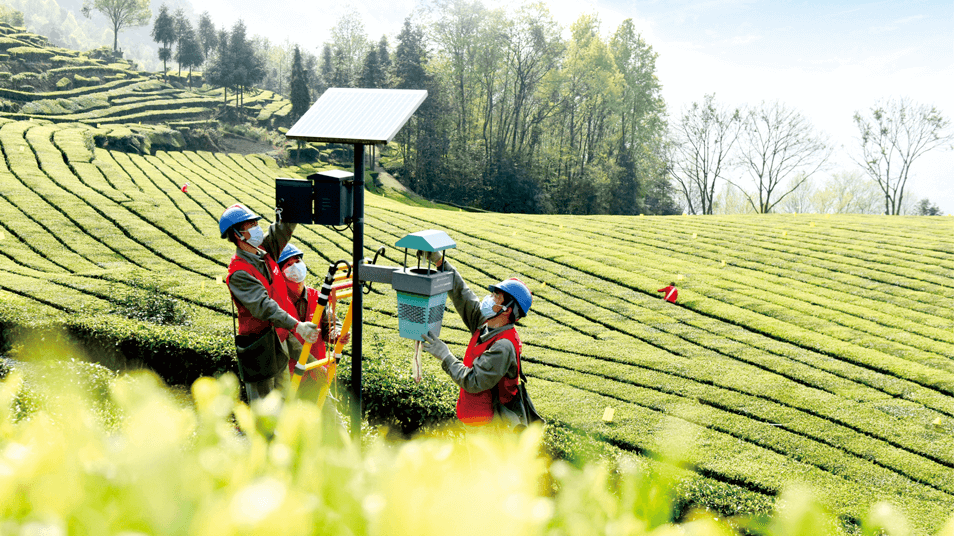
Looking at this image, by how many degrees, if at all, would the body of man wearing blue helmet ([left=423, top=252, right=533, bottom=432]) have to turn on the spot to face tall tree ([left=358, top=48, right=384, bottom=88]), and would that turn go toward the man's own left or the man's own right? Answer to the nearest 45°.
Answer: approximately 90° to the man's own right

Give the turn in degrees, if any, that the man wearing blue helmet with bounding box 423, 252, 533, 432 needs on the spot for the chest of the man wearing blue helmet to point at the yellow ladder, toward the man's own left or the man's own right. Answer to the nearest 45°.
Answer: approximately 45° to the man's own right

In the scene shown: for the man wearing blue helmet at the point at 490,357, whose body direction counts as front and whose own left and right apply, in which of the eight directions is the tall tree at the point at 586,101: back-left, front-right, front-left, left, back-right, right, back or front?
right

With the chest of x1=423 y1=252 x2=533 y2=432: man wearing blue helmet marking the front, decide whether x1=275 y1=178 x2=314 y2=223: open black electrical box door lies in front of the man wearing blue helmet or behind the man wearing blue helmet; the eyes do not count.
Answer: in front

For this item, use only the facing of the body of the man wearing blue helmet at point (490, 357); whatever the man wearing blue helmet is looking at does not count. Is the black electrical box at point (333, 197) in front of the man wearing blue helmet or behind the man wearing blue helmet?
in front

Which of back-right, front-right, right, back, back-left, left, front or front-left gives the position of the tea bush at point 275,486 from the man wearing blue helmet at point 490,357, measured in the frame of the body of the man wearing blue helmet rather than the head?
left

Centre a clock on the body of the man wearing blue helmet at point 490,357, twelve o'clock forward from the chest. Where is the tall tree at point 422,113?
The tall tree is roughly at 3 o'clock from the man wearing blue helmet.

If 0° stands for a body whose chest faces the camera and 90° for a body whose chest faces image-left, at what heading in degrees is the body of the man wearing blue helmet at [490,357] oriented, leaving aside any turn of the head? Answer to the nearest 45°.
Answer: approximately 90°

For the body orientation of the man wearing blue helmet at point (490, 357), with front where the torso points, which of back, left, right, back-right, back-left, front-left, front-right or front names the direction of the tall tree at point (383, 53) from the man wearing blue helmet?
right
